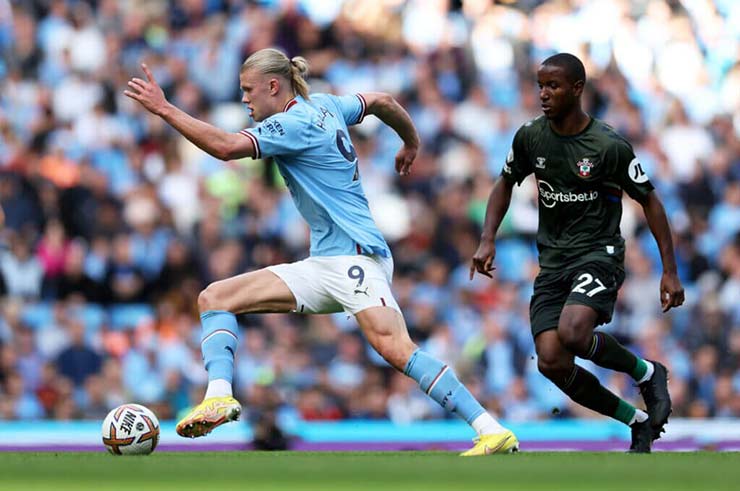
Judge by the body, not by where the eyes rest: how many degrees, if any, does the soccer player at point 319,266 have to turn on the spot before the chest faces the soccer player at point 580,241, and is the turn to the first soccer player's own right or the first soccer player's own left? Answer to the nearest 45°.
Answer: approximately 180°

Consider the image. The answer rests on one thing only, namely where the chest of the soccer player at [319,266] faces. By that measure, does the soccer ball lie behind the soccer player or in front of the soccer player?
in front

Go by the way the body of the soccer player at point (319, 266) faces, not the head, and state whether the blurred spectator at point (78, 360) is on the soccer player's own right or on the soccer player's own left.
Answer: on the soccer player's own right

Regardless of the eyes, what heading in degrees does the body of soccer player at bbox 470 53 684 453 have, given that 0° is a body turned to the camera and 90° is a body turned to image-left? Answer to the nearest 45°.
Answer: approximately 45°

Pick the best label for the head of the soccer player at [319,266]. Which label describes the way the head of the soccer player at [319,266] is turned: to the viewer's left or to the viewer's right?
to the viewer's left

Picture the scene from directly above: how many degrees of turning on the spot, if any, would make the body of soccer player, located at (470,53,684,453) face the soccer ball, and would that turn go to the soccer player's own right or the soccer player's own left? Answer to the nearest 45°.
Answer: approximately 45° to the soccer player's own right

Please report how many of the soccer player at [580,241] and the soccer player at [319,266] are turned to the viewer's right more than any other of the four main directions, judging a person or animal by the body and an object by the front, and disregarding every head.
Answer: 0

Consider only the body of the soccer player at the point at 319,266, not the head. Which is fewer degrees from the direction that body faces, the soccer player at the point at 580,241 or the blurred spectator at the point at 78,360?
the blurred spectator

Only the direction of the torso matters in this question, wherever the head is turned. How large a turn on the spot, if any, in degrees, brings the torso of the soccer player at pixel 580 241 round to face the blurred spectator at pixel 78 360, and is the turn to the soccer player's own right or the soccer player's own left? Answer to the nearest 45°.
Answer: approximately 90° to the soccer player's own right

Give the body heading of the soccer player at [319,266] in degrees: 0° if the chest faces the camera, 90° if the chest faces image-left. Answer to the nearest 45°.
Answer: approximately 90°

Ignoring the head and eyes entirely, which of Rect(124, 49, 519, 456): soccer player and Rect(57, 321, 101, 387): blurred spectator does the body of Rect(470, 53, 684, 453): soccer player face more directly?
the soccer player
